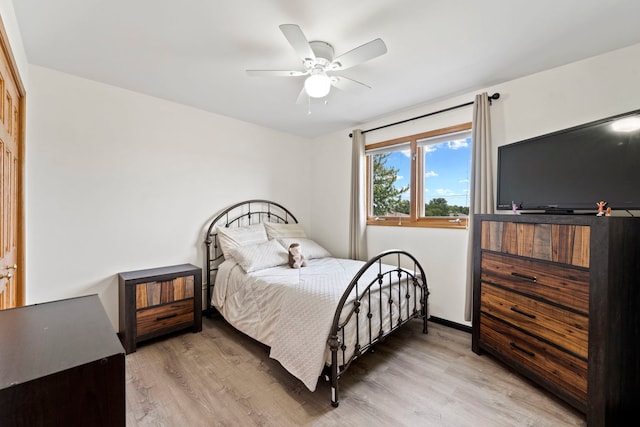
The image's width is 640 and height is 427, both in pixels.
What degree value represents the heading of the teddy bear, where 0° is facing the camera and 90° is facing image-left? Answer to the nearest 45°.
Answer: approximately 315°

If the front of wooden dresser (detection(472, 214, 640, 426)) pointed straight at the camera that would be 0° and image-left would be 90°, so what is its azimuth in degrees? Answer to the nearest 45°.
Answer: approximately 45°

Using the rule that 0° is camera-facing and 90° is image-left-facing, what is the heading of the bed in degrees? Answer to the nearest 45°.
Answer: approximately 315°
